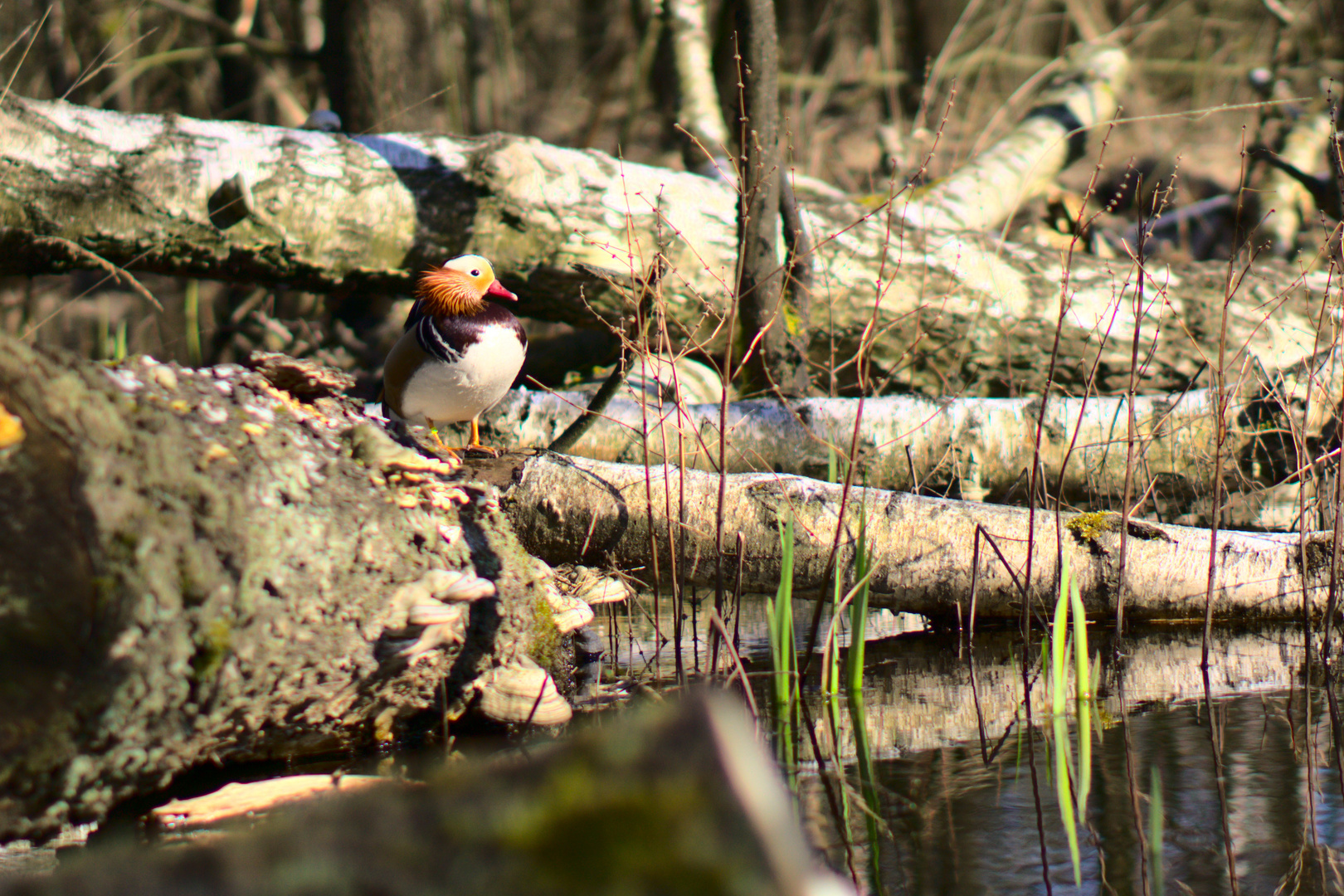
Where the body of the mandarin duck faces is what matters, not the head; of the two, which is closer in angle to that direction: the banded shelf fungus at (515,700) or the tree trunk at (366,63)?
the banded shelf fungus

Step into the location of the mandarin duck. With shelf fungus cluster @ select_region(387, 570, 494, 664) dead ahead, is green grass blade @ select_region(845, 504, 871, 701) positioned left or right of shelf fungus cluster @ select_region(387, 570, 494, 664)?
left

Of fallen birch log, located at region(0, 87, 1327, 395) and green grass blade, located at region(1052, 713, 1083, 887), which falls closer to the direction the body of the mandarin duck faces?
the green grass blade

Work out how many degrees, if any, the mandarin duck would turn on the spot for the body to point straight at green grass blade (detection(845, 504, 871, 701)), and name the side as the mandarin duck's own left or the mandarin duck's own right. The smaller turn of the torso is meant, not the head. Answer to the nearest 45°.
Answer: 0° — it already faces it

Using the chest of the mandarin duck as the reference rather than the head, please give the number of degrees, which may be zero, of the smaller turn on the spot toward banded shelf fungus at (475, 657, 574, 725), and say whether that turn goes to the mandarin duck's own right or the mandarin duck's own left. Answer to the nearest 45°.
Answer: approximately 45° to the mandarin duck's own right

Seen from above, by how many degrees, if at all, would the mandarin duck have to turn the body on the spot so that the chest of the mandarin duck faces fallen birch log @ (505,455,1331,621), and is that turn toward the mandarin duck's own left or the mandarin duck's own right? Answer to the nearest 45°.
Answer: approximately 45° to the mandarin duck's own left

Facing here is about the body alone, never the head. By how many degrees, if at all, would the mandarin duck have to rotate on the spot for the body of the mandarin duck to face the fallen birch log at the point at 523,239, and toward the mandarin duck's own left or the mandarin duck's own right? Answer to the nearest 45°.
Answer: approximately 135° to the mandarin duck's own left

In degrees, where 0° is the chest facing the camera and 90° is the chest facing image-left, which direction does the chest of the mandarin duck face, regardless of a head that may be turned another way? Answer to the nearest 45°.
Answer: approximately 315°

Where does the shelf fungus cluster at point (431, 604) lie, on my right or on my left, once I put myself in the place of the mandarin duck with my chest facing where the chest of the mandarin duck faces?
on my right

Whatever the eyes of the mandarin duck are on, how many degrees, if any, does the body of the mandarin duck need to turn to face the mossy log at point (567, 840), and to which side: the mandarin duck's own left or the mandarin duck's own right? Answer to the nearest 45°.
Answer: approximately 45° to the mandarin duck's own right
